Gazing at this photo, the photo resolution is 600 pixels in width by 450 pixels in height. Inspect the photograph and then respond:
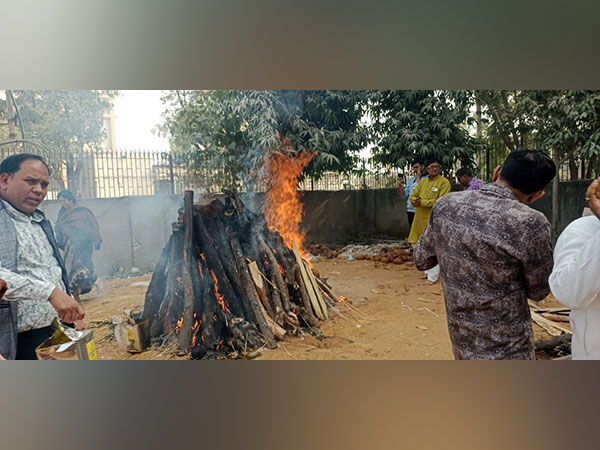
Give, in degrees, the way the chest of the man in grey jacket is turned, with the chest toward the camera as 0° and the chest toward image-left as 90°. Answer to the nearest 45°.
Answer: approximately 315°

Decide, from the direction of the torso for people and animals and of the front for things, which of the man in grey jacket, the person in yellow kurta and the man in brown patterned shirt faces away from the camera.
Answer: the man in brown patterned shirt

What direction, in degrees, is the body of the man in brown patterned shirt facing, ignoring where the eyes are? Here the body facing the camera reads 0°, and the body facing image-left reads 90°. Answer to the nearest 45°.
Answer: approximately 180°

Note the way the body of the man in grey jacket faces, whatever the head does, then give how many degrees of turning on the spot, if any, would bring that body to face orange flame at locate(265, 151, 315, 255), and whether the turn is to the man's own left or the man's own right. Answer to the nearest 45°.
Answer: approximately 45° to the man's own left

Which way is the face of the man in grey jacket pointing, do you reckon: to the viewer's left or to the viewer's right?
to the viewer's right

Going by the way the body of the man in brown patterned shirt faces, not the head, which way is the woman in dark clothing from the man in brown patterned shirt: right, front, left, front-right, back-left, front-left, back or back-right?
left

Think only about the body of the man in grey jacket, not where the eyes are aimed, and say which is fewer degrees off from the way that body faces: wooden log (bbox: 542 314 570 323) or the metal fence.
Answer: the wooden log

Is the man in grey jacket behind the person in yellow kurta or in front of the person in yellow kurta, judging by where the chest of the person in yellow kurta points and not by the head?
in front

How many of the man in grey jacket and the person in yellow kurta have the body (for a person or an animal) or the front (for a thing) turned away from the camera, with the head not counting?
0
